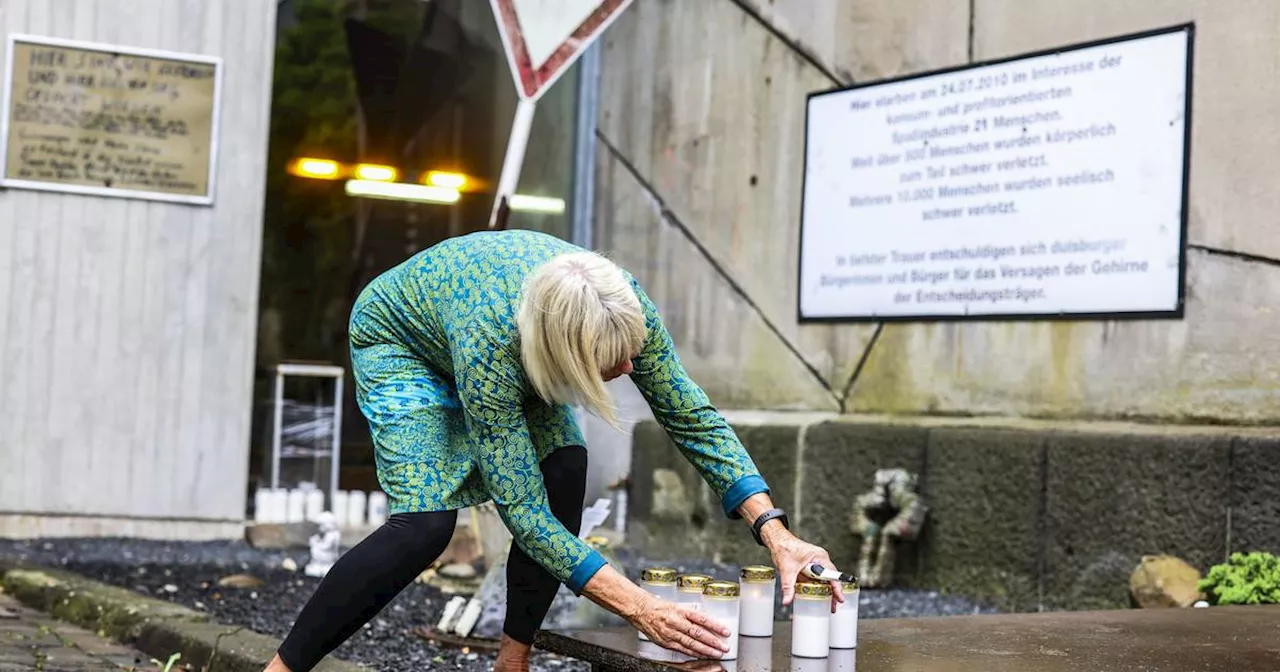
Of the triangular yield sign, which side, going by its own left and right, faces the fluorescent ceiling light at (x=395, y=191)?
back

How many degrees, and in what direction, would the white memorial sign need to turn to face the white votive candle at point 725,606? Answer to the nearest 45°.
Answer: approximately 45° to its left

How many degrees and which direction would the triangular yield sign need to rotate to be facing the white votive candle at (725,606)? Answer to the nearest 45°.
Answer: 0° — it already faces it

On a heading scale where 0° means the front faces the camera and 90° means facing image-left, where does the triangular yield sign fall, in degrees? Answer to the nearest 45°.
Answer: approximately 0°

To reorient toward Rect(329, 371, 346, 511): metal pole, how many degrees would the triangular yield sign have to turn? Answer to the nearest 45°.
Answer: approximately 135° to its right

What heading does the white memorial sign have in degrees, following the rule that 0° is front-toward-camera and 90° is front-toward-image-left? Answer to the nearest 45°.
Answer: approximately 45°

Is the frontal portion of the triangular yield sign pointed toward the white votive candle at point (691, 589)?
yes
